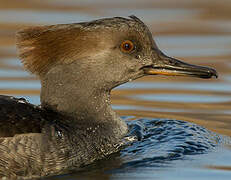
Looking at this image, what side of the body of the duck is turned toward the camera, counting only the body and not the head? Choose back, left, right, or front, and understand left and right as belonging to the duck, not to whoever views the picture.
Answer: right
